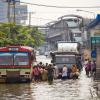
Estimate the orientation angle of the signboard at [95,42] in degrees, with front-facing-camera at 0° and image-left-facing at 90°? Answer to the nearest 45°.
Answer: approximately 0°

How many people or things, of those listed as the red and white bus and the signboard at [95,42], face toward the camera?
2

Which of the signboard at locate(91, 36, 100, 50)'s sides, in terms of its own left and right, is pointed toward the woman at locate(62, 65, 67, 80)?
right

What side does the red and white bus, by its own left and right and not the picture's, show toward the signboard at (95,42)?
left

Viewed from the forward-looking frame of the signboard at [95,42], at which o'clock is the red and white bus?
The red and white bus is roughly at 2 o'clock from the signboard.
